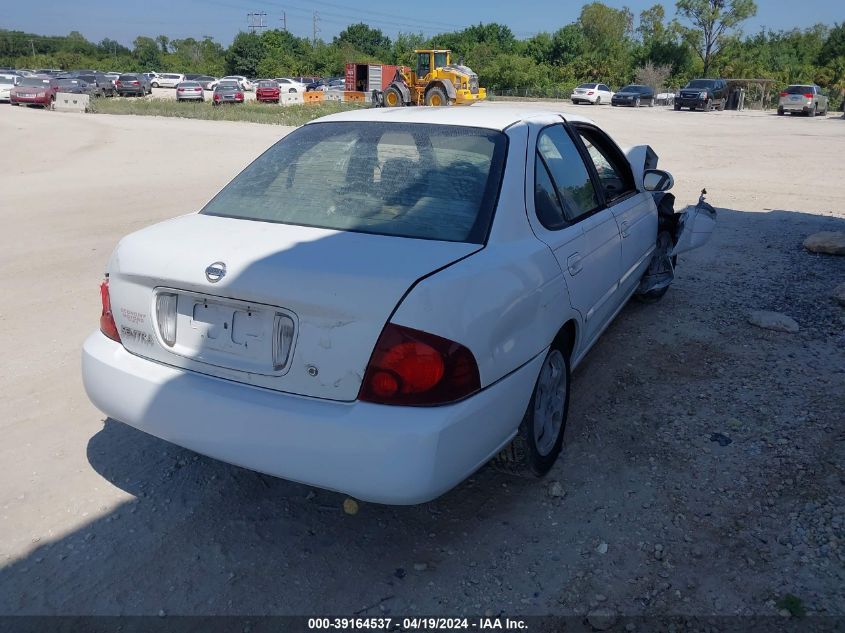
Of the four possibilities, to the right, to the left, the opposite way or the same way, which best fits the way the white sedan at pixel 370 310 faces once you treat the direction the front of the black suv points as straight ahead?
the opposite way

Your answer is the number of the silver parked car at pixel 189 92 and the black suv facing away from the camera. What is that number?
1

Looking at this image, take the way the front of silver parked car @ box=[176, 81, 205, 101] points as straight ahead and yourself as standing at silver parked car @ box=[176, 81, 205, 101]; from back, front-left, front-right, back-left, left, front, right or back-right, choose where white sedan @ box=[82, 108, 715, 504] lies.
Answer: back

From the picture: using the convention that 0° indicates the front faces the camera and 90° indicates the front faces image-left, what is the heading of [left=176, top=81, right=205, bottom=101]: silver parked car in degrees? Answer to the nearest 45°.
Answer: approximately 180°

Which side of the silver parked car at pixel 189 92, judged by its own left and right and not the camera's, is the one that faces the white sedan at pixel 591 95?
right

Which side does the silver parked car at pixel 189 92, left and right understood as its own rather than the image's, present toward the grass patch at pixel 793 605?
back

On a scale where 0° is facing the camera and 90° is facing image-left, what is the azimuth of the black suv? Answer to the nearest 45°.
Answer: approximately 45°

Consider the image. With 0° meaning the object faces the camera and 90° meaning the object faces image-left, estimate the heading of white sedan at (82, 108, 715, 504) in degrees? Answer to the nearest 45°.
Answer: approximately 225°

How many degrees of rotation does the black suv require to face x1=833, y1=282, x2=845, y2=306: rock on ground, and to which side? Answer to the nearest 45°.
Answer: approximately 45° to its left

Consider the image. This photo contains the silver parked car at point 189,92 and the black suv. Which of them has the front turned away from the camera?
the silver parked car
